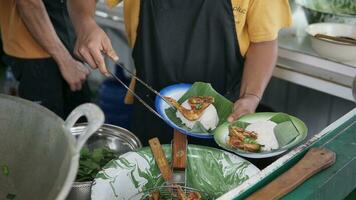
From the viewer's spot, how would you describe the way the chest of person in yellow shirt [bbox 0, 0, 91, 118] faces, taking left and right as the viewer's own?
facing to the right of the viewer

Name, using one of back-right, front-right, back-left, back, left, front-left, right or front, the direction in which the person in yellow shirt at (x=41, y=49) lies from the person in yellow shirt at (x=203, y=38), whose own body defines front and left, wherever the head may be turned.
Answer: back-right

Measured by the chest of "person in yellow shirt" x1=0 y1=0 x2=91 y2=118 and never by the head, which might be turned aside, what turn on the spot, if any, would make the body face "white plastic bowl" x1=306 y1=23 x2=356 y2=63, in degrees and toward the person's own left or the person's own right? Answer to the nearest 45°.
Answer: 0° — they already face it

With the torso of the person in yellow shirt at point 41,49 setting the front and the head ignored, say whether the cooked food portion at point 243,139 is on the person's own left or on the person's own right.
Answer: on the person's own right

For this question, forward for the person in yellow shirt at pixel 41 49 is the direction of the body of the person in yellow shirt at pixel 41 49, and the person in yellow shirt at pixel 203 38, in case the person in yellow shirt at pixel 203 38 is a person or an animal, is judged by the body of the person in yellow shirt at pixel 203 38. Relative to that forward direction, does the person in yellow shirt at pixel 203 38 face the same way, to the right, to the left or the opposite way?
to the right

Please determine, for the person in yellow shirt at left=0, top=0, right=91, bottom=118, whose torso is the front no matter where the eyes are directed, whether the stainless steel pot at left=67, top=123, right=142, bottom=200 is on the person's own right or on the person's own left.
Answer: on the person's own right

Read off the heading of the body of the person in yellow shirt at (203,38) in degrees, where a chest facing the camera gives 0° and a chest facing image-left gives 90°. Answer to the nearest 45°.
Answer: approximately 0°

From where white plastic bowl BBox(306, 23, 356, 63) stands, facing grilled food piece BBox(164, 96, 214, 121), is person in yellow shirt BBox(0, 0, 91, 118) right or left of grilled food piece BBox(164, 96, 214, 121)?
right

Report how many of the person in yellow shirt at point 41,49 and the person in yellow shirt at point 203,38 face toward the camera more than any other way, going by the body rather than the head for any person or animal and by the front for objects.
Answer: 1

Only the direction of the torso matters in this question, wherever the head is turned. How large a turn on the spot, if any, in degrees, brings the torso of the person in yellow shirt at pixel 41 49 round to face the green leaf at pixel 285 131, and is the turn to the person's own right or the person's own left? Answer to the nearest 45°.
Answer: approximately 45° to the person's own right

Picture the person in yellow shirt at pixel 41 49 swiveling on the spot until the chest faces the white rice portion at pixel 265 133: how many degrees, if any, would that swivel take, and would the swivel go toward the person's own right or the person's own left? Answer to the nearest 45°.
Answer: approximately 45° to the person's own right

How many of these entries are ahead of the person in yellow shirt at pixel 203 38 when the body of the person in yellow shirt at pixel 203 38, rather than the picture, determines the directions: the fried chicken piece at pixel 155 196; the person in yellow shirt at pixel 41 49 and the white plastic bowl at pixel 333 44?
1
